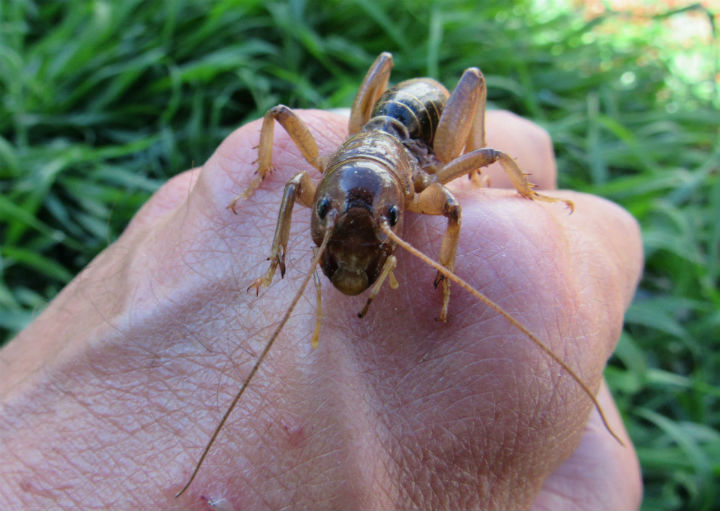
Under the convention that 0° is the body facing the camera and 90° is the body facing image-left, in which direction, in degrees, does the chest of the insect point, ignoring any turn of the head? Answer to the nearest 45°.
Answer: approximately 0°
